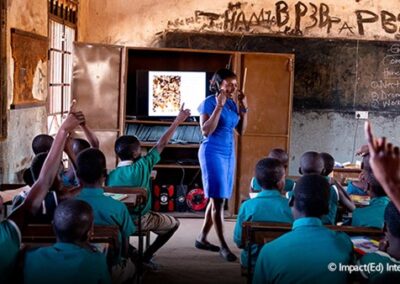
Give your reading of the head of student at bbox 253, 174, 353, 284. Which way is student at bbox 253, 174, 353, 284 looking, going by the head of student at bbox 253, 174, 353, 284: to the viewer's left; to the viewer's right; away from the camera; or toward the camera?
away from the camera

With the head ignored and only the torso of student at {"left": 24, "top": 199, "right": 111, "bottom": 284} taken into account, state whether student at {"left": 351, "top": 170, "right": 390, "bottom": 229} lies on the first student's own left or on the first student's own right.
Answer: on the first student's own right

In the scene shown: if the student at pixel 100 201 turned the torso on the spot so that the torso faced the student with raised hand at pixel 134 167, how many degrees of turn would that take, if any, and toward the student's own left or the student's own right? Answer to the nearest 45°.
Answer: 0° — they already face them

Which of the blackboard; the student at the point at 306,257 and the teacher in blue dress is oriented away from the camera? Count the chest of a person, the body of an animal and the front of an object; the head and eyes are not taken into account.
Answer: the student

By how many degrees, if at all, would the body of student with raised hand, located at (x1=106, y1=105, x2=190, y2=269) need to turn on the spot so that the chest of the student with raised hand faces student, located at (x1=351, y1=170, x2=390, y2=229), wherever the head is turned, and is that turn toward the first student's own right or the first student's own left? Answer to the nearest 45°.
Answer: approximately 90° to the first student's own right

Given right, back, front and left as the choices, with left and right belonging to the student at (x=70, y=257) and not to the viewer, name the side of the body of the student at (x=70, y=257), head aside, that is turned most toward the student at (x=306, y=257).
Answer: right

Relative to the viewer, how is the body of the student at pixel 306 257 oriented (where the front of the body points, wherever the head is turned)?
away from the camera

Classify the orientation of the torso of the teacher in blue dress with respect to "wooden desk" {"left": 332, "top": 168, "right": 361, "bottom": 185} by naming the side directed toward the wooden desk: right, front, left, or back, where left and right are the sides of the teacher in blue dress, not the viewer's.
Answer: left

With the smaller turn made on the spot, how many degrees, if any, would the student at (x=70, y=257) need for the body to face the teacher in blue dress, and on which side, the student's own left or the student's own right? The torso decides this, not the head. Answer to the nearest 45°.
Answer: approximately 45° to the student's own right

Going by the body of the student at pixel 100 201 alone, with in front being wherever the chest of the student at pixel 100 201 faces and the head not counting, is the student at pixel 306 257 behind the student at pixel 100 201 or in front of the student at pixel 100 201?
behind

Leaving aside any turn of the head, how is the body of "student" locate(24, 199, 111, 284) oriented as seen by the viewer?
away from the camera

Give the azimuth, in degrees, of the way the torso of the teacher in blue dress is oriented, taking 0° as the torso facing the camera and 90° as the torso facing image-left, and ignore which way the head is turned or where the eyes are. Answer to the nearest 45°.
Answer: approximately 315°

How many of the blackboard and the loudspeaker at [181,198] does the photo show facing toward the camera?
2

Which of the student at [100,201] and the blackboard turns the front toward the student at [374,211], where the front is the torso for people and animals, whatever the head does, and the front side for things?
the blackboard
